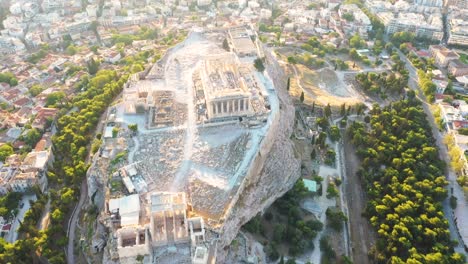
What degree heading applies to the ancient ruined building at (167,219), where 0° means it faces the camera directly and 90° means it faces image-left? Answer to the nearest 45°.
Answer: approximately 0°

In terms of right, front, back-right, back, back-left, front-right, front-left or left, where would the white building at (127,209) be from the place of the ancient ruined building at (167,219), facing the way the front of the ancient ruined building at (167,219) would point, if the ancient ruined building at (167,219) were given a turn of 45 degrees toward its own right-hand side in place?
right
